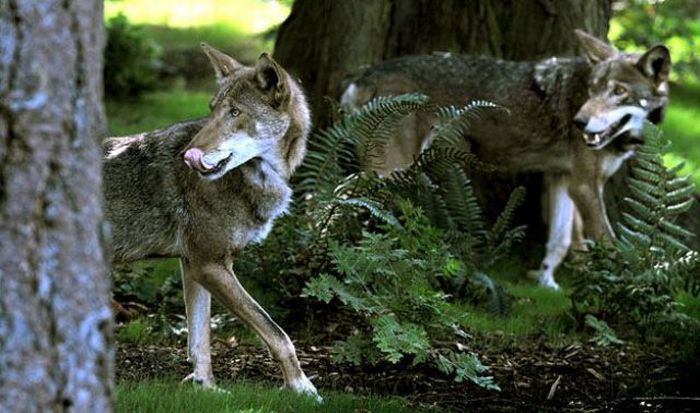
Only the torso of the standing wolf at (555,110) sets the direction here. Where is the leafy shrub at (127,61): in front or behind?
behind

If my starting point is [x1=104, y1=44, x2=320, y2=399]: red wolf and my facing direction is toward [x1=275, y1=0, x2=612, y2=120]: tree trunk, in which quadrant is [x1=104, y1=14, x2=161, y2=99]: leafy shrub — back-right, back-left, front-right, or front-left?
front-left

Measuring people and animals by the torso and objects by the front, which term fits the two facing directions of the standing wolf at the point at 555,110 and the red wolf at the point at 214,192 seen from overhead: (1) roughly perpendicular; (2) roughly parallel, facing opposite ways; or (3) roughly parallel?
roughly parallel

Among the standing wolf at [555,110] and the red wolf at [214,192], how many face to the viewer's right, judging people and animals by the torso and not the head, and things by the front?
2

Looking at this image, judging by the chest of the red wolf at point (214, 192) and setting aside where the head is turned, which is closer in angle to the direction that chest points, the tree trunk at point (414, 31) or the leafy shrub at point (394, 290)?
the leafy shrub

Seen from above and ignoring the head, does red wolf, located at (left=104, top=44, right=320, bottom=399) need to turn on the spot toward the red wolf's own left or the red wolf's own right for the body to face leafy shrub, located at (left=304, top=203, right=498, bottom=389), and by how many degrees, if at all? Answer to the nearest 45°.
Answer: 0° — it already faces it

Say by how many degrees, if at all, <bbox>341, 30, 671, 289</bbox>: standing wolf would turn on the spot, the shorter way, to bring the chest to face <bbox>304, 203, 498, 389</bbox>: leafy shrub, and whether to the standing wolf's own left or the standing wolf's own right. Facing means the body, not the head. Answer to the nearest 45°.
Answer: approximately 90° to the standing wolf's own right

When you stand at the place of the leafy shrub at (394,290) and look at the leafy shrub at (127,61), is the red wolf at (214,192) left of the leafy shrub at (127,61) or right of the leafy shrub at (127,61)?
left

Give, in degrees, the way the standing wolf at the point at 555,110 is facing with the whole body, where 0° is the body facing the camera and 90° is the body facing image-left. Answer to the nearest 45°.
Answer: approximately 270°

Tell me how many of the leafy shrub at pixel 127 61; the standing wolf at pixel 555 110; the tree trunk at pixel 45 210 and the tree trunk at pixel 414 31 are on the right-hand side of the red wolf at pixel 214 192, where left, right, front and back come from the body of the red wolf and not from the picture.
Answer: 1

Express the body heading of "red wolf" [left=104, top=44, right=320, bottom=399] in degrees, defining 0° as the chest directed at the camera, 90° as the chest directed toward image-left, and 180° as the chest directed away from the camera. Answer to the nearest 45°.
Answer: approximately 270°

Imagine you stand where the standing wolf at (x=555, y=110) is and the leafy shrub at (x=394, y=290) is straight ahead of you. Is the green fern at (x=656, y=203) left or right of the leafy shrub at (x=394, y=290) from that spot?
left

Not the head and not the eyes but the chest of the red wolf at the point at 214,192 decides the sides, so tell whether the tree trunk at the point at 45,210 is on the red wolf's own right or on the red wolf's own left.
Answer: on the red wolf's own right

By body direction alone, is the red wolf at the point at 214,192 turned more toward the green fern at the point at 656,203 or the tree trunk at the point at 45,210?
the green fern
